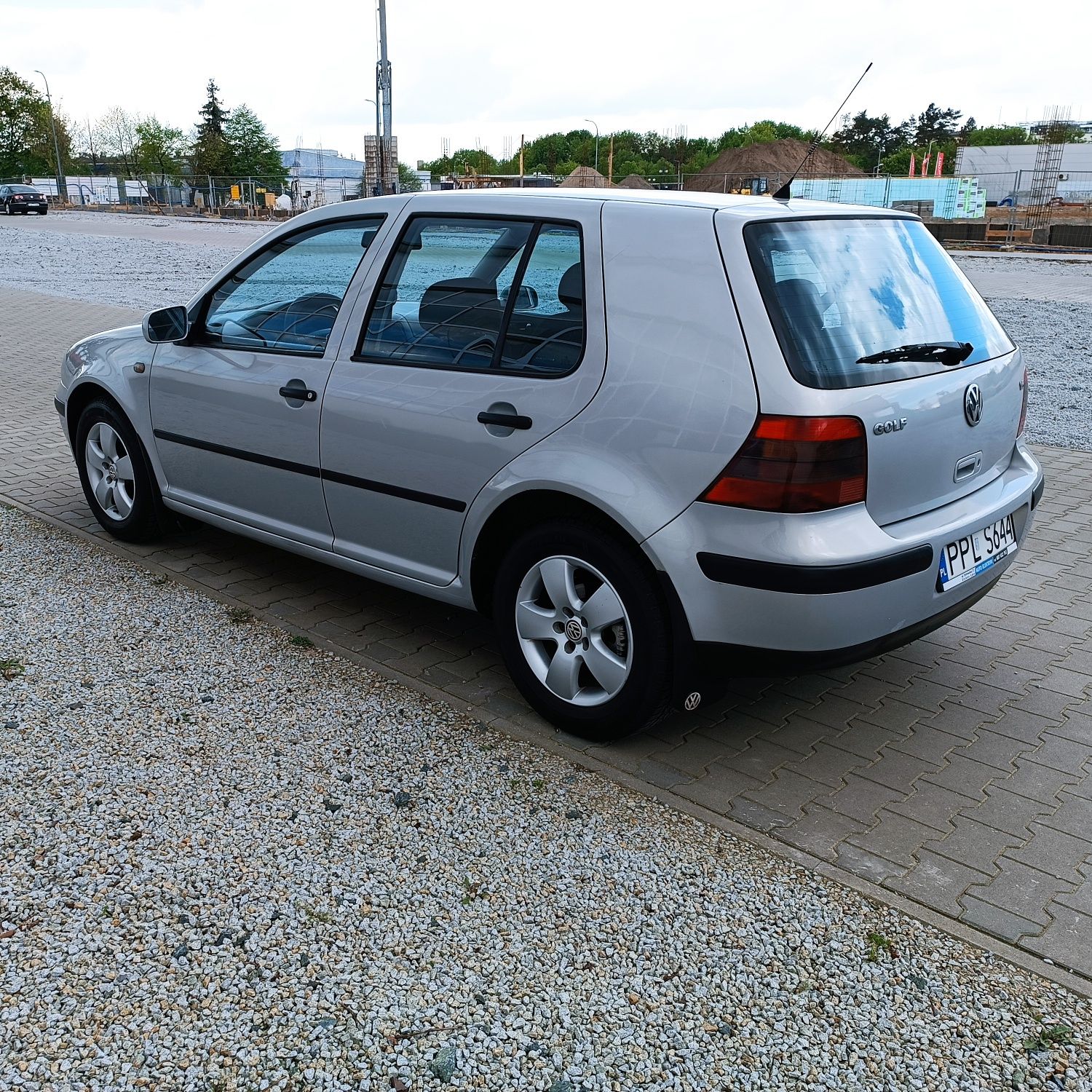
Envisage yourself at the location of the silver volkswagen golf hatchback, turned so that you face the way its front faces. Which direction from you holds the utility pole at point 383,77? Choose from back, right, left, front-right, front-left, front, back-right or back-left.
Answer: front-right

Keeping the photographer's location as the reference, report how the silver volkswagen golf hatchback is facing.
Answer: facing away from the viewer and to the left of the viewer
